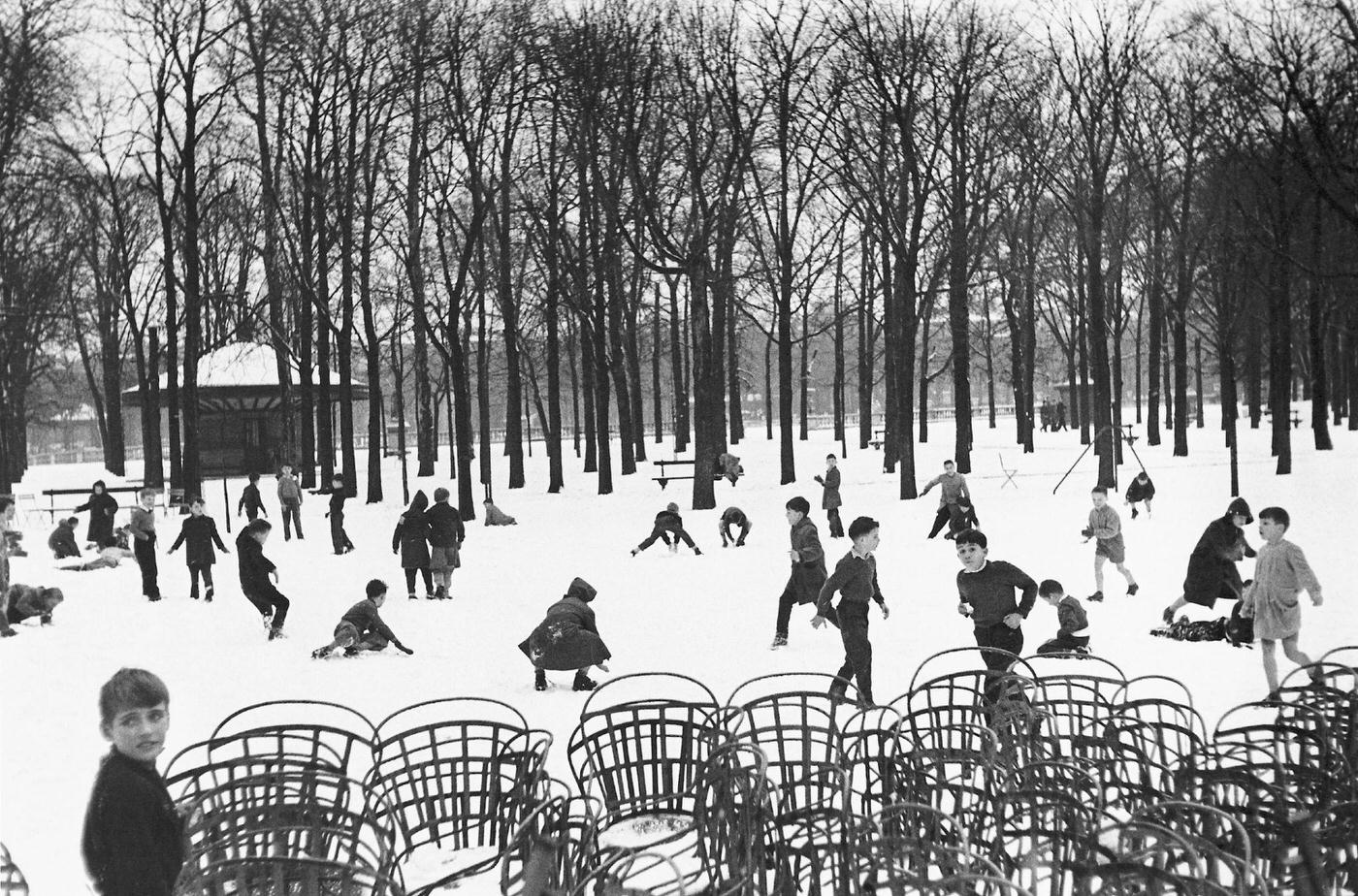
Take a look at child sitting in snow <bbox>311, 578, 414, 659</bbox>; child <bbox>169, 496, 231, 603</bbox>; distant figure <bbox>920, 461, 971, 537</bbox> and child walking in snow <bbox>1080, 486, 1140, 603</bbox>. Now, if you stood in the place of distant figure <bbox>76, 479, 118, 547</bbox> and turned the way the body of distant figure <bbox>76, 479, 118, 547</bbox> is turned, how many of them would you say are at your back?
0

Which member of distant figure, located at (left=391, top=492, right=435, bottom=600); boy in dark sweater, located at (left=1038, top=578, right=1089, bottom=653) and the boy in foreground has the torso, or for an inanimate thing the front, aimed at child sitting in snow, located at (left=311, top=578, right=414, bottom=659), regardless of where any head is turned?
the boy in dark sweater

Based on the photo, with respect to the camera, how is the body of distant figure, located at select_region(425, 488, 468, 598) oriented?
away from the camera

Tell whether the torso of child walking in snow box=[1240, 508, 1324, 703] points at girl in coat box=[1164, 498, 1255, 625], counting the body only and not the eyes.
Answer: no

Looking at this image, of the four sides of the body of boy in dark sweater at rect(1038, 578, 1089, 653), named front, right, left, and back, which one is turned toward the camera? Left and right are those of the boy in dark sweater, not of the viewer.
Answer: left

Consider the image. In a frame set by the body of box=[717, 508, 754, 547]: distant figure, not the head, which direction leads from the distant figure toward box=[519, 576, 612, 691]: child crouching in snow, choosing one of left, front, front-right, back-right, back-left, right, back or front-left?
front

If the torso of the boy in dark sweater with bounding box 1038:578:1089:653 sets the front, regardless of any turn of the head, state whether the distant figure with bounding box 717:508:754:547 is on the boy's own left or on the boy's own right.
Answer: on the boy's own right

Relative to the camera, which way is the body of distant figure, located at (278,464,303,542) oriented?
toward the camera

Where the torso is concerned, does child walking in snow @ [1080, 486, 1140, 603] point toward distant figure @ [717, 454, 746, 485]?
no

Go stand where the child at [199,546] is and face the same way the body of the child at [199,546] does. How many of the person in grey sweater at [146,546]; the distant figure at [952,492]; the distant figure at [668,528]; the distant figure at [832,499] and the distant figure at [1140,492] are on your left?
4

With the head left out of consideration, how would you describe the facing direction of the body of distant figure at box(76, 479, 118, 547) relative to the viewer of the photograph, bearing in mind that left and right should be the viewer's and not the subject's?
facing the viewer

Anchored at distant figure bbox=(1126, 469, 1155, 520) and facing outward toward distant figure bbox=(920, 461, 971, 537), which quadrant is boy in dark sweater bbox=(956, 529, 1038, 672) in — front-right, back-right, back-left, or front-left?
front-left

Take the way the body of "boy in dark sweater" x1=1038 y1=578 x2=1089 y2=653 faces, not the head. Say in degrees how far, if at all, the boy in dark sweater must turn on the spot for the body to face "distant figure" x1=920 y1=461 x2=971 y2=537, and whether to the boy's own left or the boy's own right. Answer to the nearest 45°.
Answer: approximately 90° to the boy's own right

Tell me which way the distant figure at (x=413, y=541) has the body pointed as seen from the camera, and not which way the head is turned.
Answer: away from the camera

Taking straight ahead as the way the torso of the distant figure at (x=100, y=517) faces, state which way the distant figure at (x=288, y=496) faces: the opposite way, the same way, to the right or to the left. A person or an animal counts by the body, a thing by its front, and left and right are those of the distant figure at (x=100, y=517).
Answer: the same way
